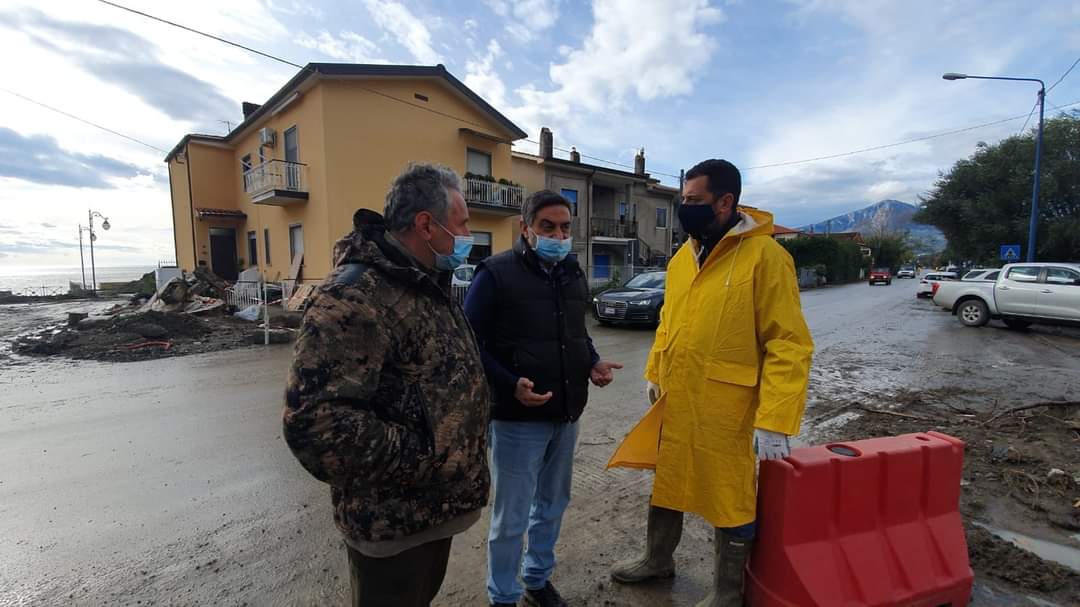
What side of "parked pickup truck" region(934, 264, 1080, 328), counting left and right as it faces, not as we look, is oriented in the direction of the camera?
right

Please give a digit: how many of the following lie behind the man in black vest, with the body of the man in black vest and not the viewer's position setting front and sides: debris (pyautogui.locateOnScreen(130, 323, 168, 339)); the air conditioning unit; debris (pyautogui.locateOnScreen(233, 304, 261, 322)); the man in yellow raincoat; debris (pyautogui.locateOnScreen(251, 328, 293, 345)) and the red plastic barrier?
4

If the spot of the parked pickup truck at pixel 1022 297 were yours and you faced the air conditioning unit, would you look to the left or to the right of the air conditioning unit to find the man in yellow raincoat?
left

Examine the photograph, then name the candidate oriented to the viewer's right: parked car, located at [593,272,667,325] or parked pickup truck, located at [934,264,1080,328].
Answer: parked pickup truck, located at [934,264,1080,328]

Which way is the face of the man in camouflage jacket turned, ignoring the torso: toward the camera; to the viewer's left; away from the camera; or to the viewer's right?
to the viewer's right

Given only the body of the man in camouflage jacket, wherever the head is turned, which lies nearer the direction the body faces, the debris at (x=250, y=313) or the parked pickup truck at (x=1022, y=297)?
the parked pickup truck

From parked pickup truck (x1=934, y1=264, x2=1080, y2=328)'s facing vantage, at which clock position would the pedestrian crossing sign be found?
The pedestrian crossing sign is roughly at 9 o'clock from the parked pickup truck.

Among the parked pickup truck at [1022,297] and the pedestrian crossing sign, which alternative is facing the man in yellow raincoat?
the pedestrian crossing sign

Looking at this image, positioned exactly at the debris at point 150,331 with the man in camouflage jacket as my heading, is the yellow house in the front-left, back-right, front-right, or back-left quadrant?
back-left

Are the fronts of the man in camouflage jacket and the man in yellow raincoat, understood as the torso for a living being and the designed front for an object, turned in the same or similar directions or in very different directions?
very different directions

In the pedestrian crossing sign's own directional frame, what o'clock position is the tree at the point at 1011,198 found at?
The tree is roughly at 6 o'clock from the pedestrian crossing sign.

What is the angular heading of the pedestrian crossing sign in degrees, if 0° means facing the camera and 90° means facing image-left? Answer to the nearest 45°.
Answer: approximately 0°

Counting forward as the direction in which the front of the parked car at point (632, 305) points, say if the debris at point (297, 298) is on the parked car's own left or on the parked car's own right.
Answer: on the parked car's own right

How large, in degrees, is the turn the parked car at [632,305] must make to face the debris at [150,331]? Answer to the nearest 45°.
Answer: approximately 45° to its right

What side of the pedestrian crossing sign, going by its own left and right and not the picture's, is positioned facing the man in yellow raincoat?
front
